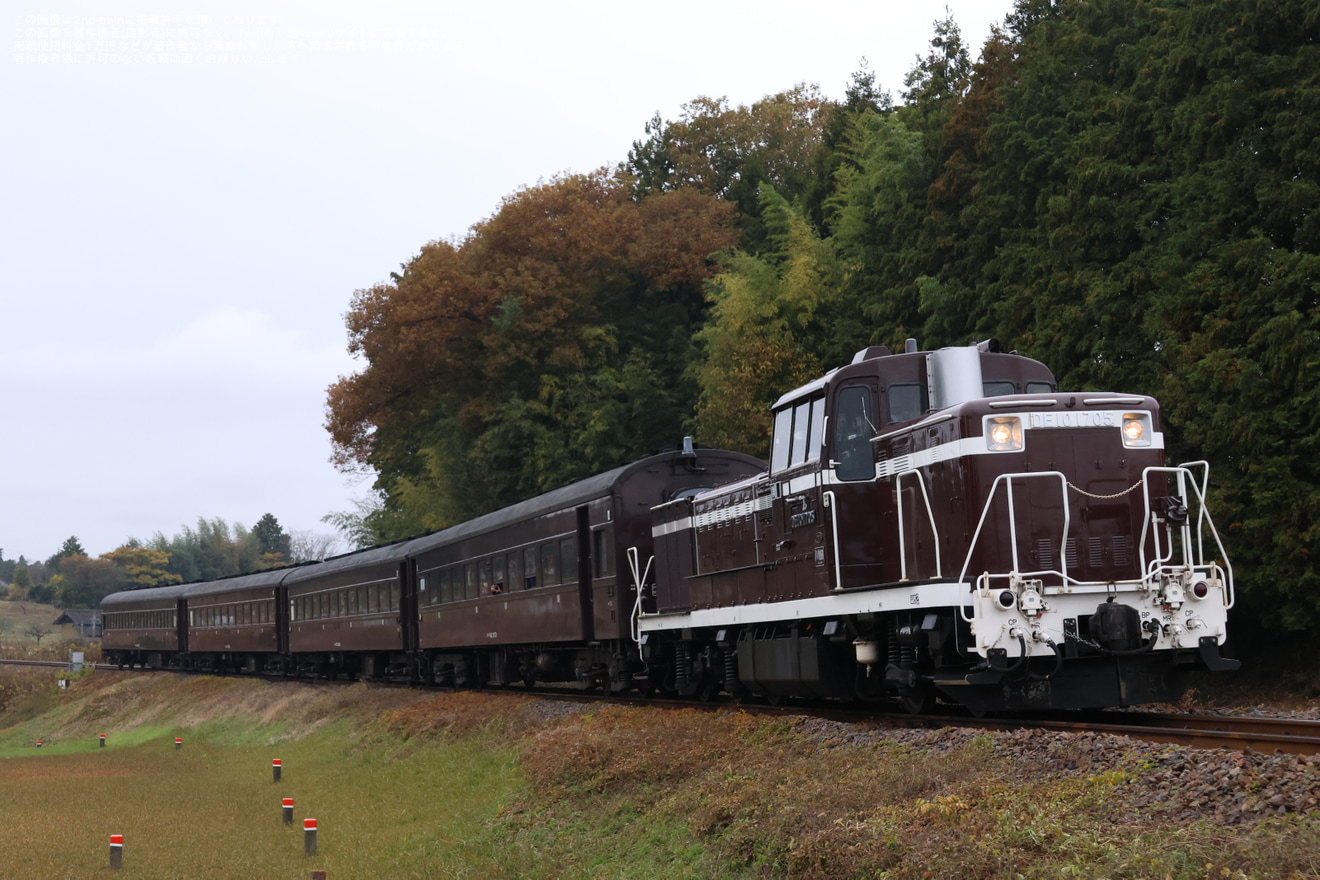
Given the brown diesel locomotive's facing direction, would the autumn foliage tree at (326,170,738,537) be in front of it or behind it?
behind

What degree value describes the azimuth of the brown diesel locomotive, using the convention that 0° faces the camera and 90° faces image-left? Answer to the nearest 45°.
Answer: approximately 315°
